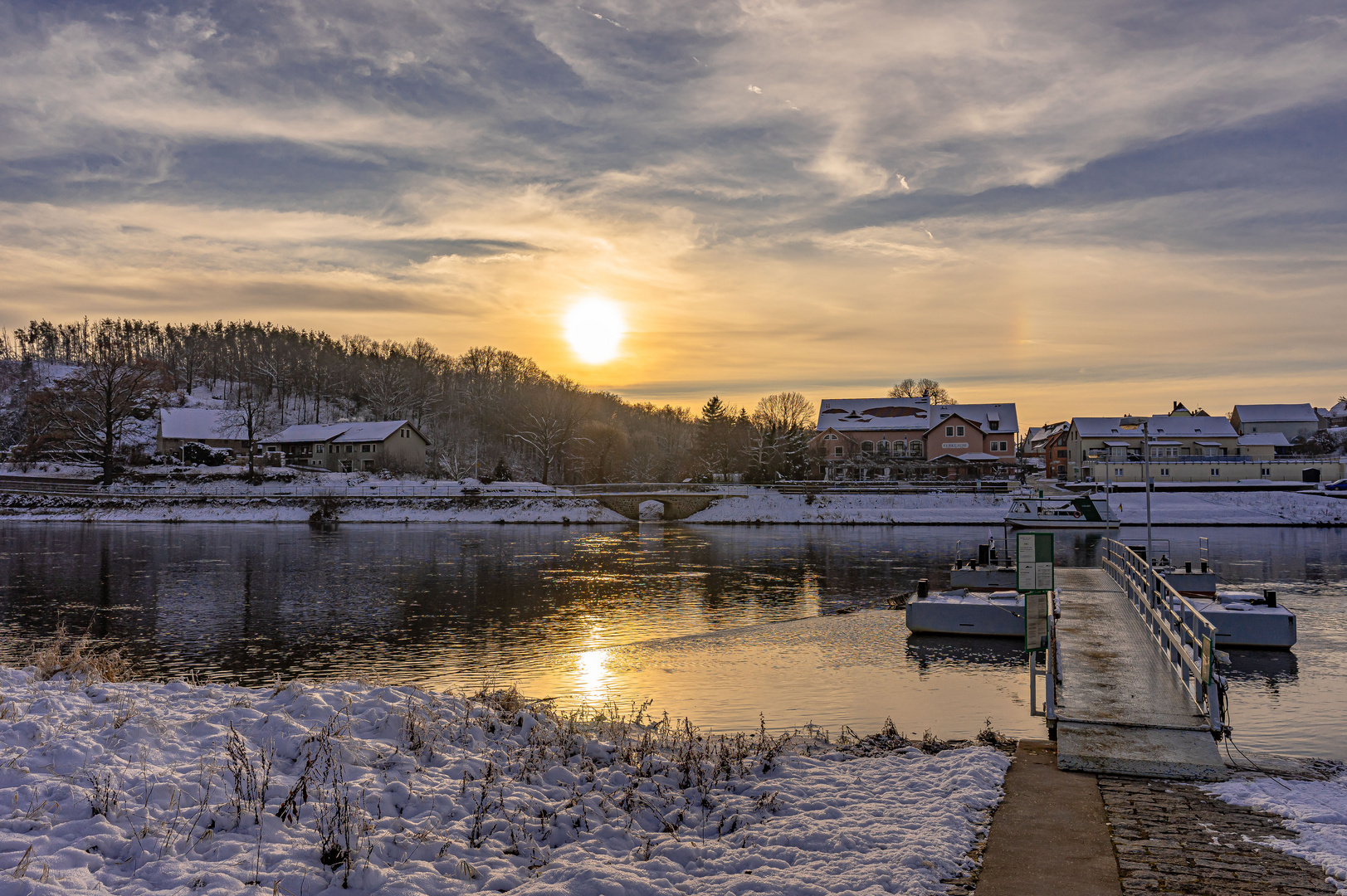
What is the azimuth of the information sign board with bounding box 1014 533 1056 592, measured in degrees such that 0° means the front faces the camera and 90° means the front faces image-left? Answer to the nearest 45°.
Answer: approximately 0°

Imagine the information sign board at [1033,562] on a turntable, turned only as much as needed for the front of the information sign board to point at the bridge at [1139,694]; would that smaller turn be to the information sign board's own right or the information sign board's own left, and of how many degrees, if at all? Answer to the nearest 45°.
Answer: approximately 45° to the information sign board's own left

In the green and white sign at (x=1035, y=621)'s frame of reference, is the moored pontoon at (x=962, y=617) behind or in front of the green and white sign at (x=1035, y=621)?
behind

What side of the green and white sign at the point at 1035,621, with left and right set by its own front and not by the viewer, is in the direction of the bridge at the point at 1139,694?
left

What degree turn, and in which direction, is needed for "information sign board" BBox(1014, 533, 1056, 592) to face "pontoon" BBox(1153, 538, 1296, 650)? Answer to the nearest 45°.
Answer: approximately 135° to its left

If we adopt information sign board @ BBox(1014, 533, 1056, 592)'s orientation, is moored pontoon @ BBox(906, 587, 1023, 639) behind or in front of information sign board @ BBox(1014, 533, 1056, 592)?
behind

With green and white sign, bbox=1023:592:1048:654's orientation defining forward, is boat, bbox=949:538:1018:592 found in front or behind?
behind

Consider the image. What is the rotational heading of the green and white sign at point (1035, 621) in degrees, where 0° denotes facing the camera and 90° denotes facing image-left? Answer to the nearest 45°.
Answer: approximately 0°

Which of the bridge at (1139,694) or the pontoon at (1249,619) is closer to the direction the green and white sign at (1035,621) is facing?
the bridge
